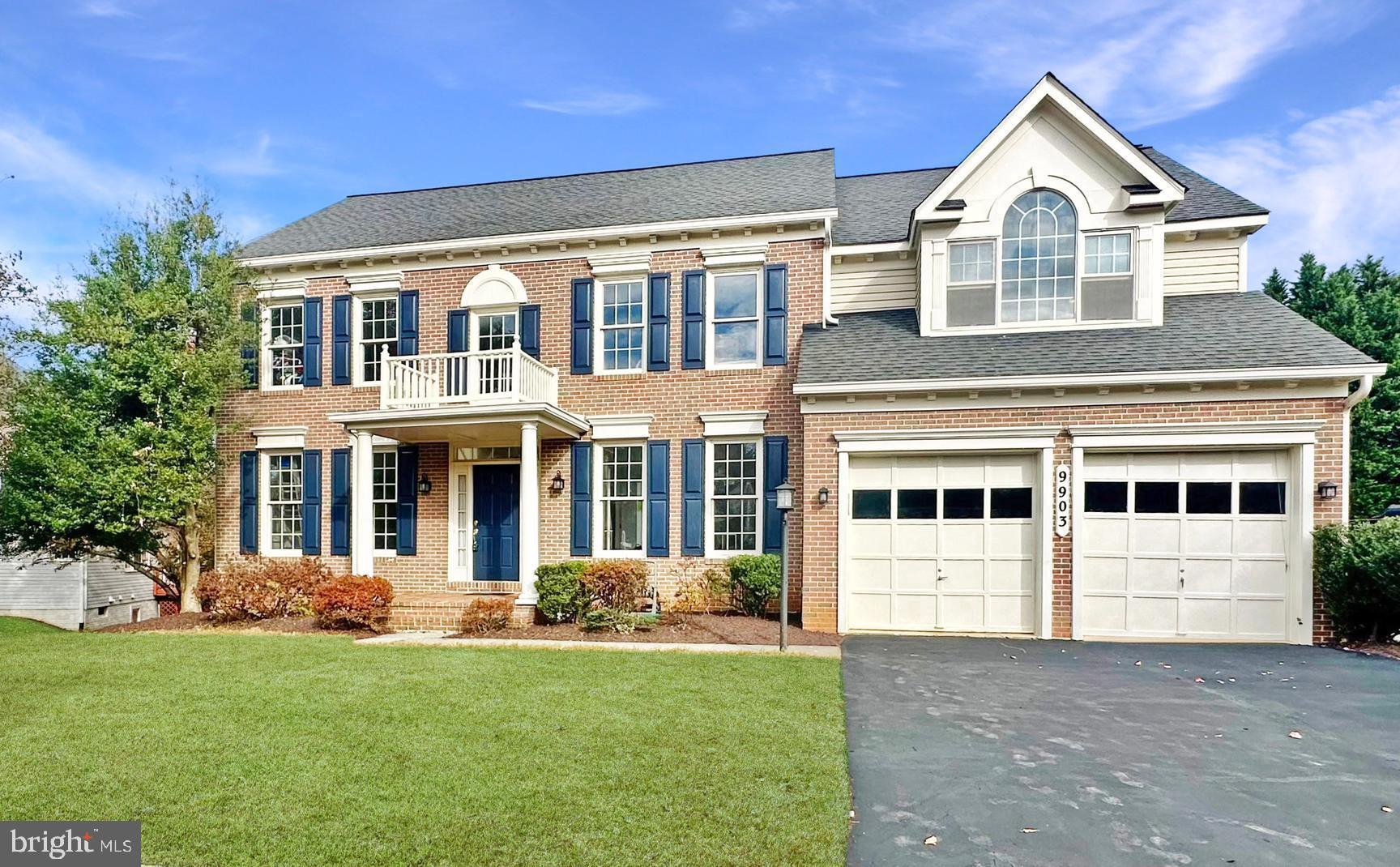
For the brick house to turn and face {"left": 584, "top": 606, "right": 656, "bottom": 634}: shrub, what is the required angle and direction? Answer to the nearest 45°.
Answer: approximately 45° to its right

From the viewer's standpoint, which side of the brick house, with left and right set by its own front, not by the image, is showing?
front

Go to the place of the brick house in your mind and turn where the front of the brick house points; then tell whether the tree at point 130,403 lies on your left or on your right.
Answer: on your right

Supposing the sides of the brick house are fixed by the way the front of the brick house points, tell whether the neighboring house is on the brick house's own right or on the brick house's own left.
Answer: on the brick house's own right
